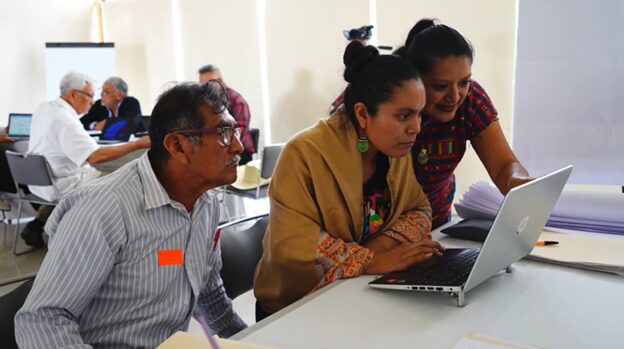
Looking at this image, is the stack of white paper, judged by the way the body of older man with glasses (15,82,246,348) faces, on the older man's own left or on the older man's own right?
on the older man's own left

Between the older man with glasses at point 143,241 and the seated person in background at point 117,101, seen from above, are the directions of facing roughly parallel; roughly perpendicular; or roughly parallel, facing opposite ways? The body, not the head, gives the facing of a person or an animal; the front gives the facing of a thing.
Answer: roughly perpendicular

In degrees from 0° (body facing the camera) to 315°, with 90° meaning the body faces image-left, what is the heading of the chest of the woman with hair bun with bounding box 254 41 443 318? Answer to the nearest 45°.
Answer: approximately 315°

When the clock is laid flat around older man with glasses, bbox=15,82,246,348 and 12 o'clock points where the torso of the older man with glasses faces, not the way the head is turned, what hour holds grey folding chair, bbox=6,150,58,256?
The grey folding chair is roughly at 7 o'clock from the older man with glasses.

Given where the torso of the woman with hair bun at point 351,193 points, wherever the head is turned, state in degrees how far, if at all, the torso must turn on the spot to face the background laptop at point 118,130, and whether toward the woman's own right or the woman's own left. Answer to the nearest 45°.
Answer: approximately 180°

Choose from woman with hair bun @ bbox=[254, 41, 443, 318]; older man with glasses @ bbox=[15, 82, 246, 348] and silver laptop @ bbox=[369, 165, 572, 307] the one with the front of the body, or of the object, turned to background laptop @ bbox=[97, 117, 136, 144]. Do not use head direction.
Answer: the silver laptop

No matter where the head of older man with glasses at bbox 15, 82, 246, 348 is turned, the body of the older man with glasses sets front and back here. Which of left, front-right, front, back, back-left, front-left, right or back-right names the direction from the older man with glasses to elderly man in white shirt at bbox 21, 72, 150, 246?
back-left

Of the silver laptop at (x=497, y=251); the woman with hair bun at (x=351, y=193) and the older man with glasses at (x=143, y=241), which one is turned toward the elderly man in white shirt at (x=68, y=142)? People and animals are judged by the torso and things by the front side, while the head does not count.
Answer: the silver laptop

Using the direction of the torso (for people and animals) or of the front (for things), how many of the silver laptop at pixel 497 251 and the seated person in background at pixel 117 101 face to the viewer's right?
0

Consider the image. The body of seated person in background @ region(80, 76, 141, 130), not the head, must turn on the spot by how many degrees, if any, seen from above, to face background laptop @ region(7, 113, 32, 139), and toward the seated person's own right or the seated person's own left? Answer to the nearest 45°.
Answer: approximately 45° to the seated person's own right

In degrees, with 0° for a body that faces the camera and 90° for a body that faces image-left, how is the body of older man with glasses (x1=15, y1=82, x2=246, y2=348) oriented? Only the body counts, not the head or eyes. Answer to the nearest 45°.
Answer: approximately 315°

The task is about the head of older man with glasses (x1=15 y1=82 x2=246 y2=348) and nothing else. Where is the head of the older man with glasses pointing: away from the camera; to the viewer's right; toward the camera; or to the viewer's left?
to the viewer's right

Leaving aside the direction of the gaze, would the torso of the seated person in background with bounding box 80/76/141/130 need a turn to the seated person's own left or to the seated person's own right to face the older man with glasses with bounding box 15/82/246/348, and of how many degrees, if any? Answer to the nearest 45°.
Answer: approximately 45° to the seated person's own left

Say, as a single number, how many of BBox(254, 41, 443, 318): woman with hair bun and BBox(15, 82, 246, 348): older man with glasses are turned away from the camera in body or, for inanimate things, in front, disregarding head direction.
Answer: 0

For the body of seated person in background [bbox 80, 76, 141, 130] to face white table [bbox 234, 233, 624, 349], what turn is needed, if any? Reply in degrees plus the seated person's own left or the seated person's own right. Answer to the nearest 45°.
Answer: approximately 45° to the seated person's own left

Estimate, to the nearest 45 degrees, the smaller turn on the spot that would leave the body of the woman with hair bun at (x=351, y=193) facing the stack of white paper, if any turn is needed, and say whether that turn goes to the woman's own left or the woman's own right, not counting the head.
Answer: approximately 90° to the woman's own left

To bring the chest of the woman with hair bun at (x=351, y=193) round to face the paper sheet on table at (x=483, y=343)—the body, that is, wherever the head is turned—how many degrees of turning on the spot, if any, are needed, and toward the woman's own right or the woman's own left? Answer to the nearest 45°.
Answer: approximately 45° to the woman's own right
